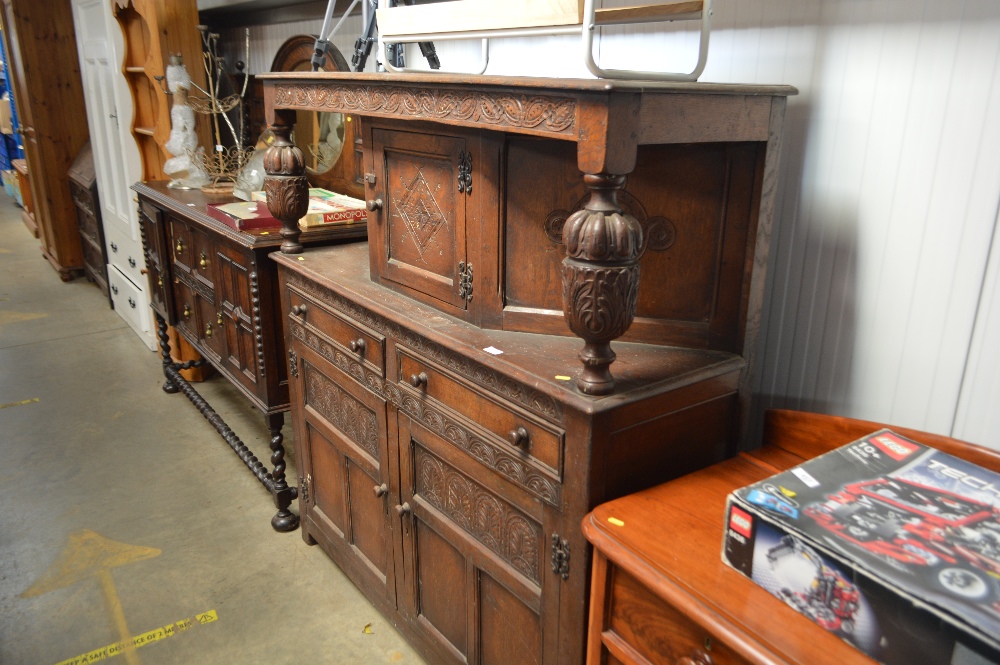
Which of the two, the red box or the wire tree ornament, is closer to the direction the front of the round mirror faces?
the red box

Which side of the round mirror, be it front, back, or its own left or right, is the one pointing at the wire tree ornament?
right

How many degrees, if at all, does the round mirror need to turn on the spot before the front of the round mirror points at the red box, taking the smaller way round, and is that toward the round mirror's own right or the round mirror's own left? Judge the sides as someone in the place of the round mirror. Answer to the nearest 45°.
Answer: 0° — it already faces it

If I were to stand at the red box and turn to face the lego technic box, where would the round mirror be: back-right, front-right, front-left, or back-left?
back-left

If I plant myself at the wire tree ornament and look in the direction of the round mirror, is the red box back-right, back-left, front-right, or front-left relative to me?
front-right

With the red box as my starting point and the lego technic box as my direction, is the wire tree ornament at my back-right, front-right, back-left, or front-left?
back-left

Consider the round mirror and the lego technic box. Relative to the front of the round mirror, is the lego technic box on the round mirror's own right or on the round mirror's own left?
on the round mirror's own left

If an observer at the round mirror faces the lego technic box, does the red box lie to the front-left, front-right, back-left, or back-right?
front-right
